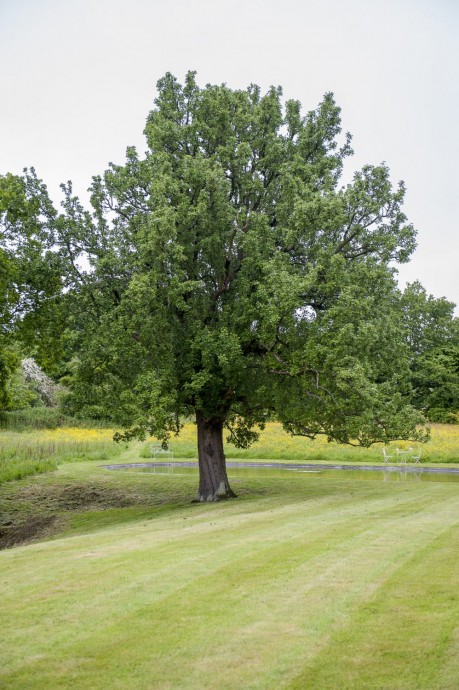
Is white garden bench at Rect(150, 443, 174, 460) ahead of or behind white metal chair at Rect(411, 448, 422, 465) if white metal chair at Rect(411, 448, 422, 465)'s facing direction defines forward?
ahead
